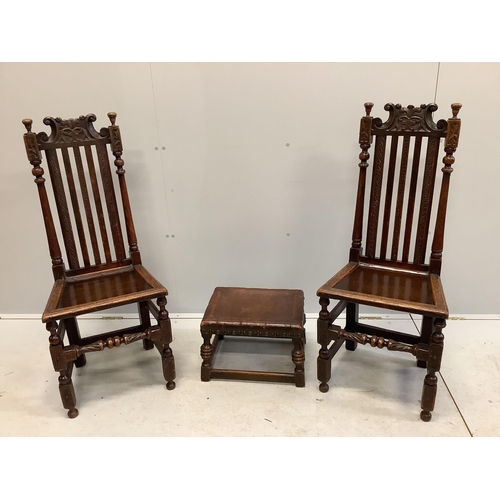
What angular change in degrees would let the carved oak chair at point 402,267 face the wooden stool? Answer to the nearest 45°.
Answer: approximately 45° to its right

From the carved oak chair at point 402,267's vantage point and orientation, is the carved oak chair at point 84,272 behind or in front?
in front

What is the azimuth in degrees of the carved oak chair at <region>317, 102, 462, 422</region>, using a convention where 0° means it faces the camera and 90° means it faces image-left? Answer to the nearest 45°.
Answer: approximately 45°
